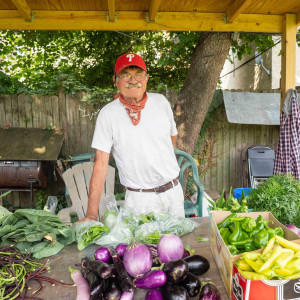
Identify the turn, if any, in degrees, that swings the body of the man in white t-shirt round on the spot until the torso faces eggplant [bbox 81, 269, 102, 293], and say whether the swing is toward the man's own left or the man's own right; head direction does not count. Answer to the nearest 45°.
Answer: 0° — they already face it

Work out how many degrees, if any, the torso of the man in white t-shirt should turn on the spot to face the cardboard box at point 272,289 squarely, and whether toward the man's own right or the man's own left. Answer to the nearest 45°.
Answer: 0° — they already face it

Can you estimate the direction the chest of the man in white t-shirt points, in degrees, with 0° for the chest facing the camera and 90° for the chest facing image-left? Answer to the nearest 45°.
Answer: approximately 0°

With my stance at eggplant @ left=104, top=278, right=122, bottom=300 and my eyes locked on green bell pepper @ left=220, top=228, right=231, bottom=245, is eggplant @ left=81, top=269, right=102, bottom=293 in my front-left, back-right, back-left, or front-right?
back-left

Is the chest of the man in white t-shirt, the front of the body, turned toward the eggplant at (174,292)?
yes

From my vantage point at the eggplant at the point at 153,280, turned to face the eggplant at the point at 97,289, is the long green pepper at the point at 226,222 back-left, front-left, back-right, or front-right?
back-right

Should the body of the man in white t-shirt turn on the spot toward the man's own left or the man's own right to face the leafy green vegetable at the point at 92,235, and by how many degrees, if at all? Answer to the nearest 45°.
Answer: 0° — they already face it

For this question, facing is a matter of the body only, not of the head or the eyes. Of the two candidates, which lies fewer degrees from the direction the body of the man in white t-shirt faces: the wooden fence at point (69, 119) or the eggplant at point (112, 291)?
the eggplant

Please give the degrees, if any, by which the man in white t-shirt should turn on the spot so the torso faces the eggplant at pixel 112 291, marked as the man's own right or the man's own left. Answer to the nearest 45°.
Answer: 0° — they already face it
